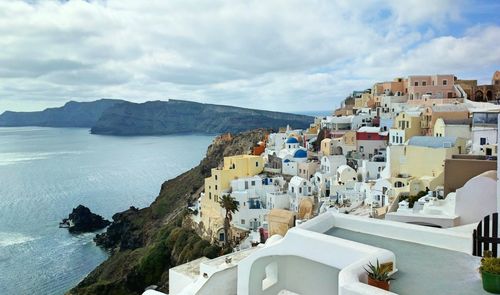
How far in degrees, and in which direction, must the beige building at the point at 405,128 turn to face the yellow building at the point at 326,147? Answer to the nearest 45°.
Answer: approximately 90° to its right

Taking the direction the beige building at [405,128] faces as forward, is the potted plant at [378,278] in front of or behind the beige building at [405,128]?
in front

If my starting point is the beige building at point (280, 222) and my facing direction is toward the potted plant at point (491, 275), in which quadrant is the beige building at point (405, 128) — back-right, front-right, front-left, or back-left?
back-left

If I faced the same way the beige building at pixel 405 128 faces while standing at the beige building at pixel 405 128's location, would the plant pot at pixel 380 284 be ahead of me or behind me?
ahead

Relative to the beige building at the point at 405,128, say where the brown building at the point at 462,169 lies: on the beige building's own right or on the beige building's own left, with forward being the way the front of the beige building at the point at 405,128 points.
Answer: on the beige building's own left

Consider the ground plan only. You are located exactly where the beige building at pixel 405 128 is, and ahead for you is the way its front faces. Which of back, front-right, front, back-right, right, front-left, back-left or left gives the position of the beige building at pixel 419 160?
front-left

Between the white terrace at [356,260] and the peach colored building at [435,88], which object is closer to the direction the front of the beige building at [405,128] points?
the white terrace

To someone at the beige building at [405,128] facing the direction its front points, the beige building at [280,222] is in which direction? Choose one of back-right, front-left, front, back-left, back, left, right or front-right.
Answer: front

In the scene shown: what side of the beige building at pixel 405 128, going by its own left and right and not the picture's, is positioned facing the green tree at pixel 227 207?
front

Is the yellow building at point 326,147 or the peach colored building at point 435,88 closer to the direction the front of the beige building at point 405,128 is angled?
the yellow building

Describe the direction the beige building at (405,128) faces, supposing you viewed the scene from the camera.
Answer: facing the viewer and to the left of the viewer

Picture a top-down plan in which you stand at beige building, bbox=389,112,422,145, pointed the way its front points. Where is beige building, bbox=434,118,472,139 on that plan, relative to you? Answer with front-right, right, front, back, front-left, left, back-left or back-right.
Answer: left

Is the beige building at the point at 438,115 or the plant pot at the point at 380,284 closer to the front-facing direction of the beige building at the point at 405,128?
the plant pot
